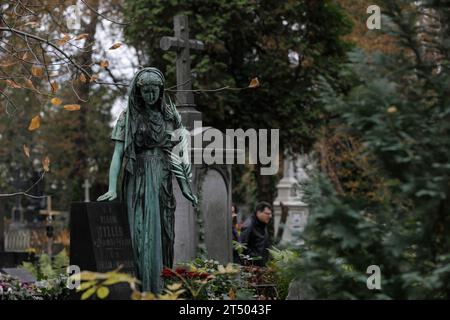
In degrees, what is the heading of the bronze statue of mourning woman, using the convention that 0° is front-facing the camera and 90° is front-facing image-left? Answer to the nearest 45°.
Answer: approximately 0°

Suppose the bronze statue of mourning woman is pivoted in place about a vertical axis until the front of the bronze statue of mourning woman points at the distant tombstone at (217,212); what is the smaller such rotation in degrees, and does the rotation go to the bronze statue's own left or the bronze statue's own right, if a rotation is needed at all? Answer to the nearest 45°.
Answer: approximately 180°

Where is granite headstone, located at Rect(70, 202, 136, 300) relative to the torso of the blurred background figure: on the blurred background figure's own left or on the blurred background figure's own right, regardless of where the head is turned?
on the blurred background figure's own right
